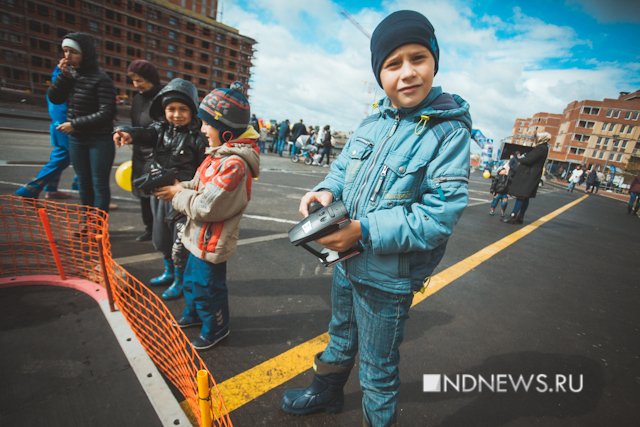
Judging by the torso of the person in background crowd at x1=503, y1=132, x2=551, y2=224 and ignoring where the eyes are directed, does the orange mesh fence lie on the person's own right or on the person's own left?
on the person's own left

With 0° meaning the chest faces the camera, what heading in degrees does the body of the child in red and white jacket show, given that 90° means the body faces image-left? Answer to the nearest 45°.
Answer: approximately 90°

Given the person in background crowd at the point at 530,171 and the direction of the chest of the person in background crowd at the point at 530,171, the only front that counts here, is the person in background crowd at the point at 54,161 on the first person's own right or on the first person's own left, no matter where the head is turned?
on the first person's own left

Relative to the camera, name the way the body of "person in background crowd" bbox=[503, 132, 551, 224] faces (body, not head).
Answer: to the viewer's left

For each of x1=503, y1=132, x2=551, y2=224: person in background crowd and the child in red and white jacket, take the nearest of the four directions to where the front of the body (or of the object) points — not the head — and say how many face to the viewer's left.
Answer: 2

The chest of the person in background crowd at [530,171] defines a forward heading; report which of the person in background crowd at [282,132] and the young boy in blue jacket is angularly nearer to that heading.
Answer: the person in background crowd

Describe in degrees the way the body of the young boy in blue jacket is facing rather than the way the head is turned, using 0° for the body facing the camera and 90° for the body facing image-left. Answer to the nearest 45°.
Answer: approximately 45°
